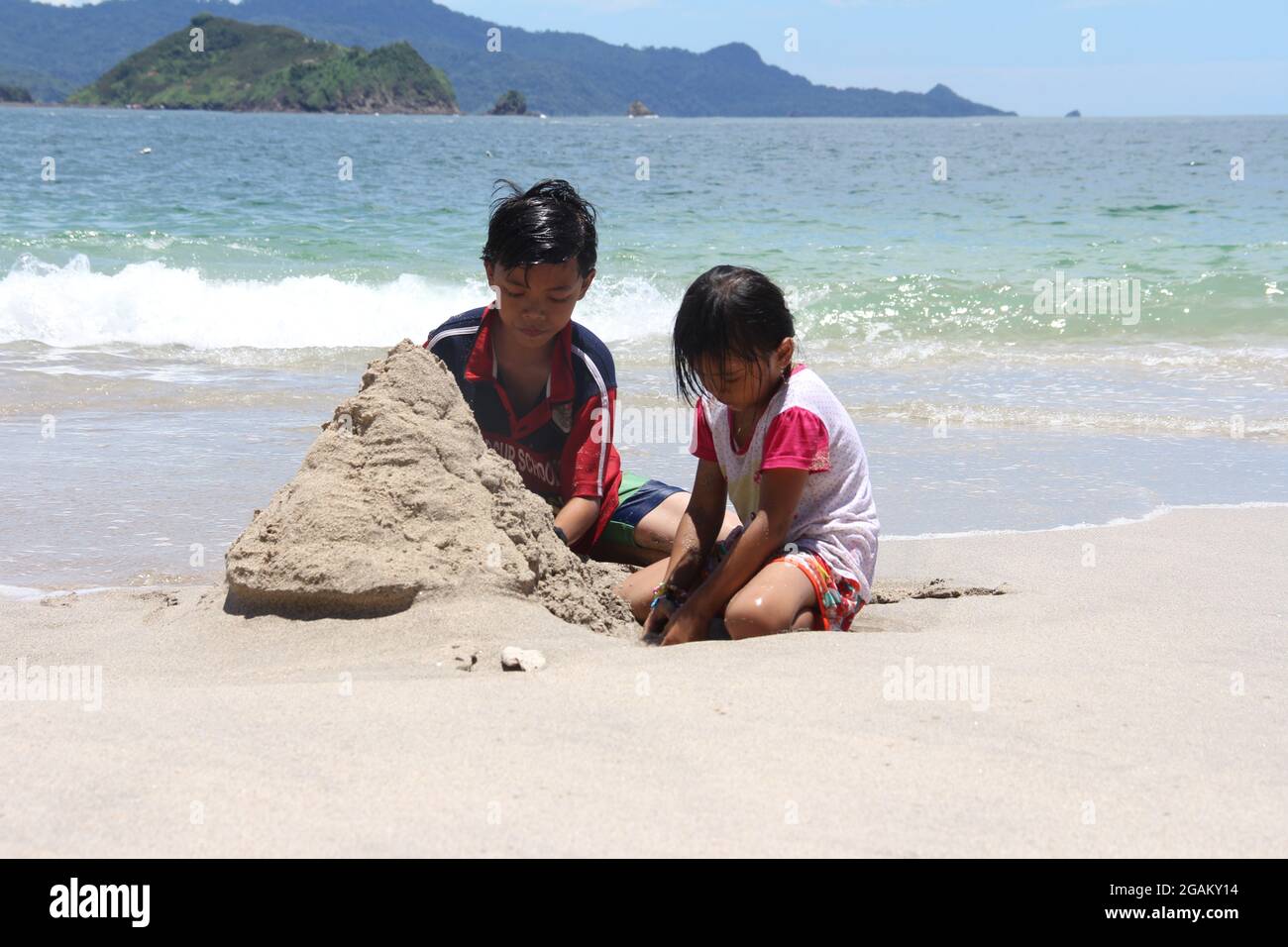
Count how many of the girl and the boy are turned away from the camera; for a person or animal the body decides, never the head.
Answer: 0

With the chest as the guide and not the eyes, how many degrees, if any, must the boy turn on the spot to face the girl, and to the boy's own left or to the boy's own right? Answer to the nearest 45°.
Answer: approximately 45° to the boy's own left

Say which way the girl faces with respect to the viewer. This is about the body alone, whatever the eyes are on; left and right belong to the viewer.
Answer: facing the viewer and to the left of the viewer

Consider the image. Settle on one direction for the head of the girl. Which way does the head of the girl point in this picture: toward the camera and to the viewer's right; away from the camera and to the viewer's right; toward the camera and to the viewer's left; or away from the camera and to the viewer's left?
toward the camera and to the viewer's left

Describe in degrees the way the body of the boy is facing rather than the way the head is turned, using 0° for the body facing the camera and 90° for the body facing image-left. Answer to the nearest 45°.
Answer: approximately 0°

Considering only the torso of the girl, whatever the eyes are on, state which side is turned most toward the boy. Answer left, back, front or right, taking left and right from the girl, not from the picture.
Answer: right
